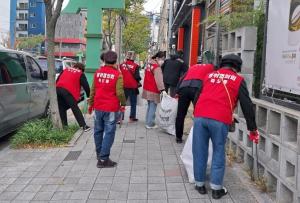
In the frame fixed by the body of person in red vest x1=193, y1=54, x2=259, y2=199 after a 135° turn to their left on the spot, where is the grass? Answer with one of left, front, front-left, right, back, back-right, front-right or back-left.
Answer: front-right

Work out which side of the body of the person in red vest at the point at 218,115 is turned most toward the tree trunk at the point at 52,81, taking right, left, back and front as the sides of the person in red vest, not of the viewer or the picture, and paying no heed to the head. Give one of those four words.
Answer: left

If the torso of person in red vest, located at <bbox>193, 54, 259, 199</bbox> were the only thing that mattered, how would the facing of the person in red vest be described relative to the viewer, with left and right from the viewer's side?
facing away from the viewer and to the right of the viewer

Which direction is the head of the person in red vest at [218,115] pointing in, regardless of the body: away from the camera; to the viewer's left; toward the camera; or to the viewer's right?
away from the camera

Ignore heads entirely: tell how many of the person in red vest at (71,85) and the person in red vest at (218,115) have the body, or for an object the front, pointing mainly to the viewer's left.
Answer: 0

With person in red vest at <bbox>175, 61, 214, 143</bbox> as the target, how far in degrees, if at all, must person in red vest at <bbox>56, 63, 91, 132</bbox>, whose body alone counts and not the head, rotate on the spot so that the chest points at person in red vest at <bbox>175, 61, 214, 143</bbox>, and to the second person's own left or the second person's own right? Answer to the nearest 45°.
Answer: approximately 90° to the second person's own right

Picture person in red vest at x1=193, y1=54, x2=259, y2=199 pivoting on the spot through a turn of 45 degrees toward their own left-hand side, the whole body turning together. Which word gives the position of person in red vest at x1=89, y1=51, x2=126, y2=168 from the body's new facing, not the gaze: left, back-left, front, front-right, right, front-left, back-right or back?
front-left

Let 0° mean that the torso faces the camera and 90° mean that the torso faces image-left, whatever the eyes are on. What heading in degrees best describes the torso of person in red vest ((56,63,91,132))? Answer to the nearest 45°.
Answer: approximately 225°

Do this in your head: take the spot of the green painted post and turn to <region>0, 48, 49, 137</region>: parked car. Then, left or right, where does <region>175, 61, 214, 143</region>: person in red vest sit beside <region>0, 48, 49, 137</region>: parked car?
left
